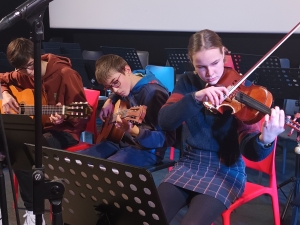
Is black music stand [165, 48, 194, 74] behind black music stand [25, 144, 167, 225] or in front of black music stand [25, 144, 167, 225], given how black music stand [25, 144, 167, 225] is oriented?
in front

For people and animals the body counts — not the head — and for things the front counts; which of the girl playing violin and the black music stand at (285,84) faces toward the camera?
the girl playing violin

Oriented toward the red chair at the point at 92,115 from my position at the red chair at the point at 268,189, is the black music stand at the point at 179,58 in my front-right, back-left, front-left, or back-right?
front-right

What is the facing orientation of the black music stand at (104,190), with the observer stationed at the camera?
facing away from the viewer and to the right of the viewer

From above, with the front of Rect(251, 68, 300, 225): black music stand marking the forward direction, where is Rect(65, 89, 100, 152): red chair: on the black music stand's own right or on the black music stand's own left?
on the black music stand's own left

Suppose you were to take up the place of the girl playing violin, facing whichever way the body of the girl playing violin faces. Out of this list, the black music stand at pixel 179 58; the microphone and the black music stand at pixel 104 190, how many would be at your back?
1

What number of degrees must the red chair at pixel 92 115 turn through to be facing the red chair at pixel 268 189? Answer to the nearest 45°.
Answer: approximately 90° to its left

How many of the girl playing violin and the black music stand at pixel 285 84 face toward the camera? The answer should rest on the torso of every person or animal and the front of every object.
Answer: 1

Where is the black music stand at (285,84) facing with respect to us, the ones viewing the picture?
facing away from the viewer

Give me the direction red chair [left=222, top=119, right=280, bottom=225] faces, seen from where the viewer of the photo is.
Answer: facing the viewer and to the left of the viewer

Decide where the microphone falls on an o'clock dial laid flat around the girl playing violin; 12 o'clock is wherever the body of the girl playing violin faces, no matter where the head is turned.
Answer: The microphone is roughly at 1 o'clock from the girl playing violin.

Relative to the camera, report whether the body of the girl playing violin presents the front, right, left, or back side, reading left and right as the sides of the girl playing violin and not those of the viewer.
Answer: front

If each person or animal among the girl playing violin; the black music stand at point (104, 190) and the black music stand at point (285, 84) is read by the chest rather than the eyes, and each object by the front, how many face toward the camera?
1

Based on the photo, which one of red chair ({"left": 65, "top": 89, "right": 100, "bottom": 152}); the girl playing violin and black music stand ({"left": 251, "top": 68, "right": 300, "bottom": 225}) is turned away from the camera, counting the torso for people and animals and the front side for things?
the black music stand
